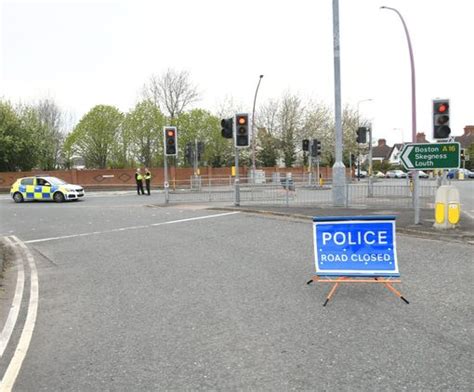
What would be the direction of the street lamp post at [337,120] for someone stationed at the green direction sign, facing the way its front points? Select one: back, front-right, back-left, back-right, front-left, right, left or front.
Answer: back-right

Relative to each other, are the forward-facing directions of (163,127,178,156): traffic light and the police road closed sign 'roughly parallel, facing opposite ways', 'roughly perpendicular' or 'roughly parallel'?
roughly parallel

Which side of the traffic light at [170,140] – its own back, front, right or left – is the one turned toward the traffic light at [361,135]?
left

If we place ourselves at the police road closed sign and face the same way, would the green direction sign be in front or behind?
behind

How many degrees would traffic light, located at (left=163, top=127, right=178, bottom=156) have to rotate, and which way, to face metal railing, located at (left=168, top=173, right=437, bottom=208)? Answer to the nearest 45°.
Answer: approximately 45° to its left

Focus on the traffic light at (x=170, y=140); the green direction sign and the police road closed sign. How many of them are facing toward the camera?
3

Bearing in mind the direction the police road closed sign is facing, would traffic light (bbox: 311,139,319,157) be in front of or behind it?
behind

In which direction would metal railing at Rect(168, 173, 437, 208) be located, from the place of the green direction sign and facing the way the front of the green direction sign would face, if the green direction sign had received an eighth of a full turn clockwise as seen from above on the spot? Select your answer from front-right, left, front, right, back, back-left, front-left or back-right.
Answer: right

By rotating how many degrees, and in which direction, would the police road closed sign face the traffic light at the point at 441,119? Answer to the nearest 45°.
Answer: approximately 180°

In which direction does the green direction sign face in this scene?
toward the camera

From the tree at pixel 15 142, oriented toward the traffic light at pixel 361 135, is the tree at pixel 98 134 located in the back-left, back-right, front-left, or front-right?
front-left

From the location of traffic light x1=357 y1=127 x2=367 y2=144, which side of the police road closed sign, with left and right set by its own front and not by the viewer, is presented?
back

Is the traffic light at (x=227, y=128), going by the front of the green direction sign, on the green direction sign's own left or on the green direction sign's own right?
on the green direction sign's own right

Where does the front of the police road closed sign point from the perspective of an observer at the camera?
facing the viewer

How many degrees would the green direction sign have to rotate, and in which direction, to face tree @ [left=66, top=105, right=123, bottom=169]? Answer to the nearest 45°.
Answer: approximately 135° to its right

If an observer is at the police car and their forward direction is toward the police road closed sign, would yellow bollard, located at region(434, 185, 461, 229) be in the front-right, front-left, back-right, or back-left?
front-left

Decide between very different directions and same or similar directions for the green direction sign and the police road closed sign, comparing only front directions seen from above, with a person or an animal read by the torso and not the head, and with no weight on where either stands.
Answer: same or similar directions

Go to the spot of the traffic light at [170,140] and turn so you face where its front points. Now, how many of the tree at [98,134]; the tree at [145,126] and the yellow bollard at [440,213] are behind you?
2
